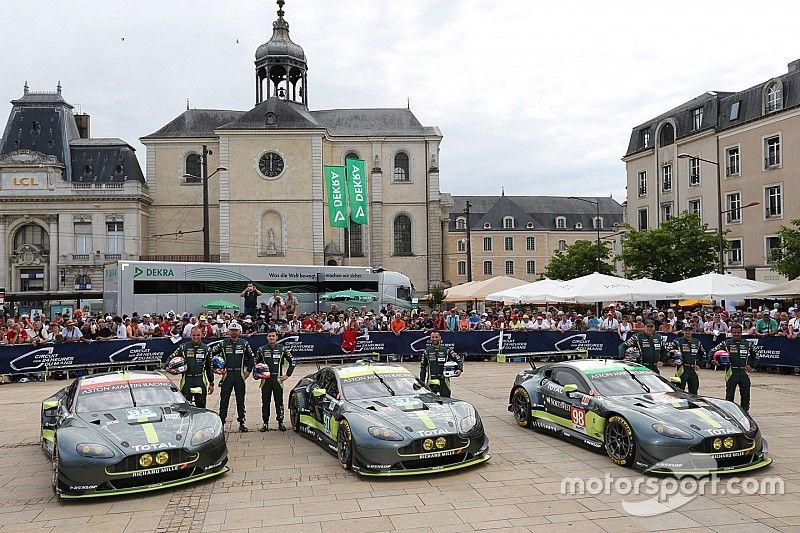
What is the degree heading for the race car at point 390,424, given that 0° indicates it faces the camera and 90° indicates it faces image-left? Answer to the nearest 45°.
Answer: approximately 315°

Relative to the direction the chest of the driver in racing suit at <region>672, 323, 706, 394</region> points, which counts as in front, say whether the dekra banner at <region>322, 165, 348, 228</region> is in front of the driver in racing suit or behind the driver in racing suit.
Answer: behind

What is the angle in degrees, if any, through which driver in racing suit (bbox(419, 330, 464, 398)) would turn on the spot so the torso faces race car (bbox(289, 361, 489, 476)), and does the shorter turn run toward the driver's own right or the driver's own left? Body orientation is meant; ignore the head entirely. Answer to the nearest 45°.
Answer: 0° — they already face it

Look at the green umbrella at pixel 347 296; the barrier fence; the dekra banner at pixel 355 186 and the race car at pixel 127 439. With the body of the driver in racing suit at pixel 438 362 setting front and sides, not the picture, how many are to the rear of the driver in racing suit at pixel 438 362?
3

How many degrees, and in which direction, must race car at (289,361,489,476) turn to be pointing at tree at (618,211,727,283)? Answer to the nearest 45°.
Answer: approximately 90° to its left

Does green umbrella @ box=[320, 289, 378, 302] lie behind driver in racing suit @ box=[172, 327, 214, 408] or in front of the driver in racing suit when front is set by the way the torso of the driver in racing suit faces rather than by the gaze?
behind

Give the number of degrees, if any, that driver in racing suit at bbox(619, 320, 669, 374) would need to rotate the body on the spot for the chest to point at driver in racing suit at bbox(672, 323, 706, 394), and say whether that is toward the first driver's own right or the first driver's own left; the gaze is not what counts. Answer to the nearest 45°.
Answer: approximately 45° to the first driver's own left

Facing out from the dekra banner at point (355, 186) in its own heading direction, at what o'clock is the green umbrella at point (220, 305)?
The green umbrella is roughly at 1 o'clock from the dekra banner.

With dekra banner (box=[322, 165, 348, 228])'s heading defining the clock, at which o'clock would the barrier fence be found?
The barrier fence is roughly at 12 o'clock from the dekra banner.

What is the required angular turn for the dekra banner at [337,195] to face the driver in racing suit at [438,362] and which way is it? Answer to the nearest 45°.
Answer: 0° — it already faces them

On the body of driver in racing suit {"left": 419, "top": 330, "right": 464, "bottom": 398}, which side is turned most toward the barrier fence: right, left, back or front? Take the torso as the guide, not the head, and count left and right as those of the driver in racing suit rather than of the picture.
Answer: back
